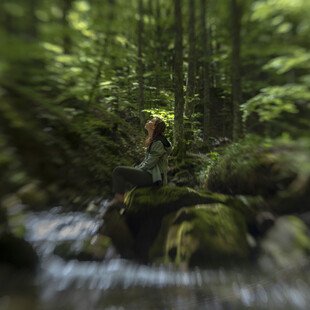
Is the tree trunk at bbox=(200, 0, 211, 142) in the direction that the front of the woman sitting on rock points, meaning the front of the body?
no

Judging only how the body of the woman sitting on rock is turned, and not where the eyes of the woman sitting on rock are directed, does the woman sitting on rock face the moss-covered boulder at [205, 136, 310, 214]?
no

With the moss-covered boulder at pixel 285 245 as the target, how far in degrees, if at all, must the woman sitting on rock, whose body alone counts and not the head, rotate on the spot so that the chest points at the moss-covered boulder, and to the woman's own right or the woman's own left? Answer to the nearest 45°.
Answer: approximately 135° to the woman's own left

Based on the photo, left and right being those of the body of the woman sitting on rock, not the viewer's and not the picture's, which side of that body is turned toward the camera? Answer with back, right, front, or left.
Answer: left

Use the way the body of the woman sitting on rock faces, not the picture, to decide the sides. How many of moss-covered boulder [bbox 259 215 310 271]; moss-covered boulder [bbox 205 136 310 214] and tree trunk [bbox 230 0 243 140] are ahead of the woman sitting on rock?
0
